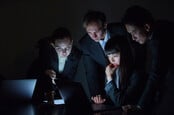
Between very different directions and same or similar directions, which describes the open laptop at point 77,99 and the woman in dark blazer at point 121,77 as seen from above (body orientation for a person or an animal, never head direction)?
very different directions

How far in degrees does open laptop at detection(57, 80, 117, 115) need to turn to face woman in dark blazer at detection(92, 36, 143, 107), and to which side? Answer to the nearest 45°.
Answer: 0° — it already faces them

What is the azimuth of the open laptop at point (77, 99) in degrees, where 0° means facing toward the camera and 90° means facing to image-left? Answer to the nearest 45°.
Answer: approximately 225°

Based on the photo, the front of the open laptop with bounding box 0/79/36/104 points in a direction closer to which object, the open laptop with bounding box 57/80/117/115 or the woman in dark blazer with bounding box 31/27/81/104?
the woman in dark blazer

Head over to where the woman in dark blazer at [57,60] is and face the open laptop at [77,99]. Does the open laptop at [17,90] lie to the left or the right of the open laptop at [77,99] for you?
right

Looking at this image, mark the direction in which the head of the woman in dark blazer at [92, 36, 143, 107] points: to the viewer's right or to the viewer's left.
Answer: to the viewer's left

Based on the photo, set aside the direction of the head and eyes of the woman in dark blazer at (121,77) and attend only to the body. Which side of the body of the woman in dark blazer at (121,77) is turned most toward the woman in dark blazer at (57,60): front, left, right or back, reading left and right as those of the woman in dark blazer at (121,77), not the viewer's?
right

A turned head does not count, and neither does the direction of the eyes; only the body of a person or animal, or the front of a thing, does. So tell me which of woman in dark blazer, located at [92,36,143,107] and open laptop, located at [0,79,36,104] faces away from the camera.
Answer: the open laptop

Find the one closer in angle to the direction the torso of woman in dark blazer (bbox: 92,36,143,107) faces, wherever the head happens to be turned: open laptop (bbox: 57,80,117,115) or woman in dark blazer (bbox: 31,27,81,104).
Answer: the open laptop

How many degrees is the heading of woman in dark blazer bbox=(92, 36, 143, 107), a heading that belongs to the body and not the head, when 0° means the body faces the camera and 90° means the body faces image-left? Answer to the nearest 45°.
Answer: approximately 45°

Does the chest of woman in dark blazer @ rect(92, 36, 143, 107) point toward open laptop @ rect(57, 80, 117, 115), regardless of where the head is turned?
yes

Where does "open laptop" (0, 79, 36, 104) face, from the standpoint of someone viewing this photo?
facing away from the viewer

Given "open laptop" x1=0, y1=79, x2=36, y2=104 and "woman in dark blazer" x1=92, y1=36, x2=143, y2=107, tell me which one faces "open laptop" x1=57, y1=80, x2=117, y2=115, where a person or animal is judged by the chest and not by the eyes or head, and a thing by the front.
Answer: the woman in dark blazer

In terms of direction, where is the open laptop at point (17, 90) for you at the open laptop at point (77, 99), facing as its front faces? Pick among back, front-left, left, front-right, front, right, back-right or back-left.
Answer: left
